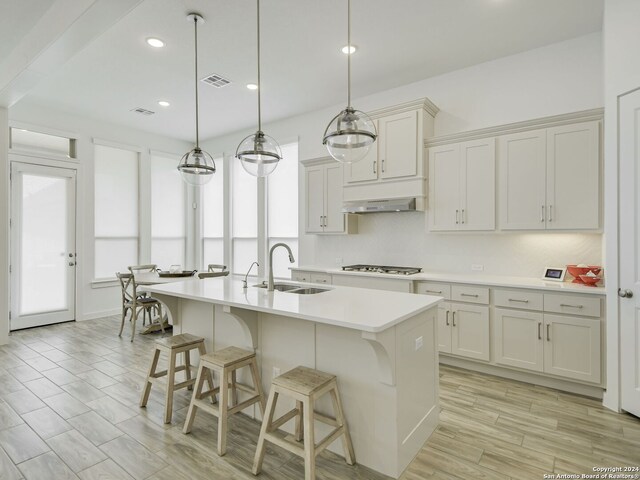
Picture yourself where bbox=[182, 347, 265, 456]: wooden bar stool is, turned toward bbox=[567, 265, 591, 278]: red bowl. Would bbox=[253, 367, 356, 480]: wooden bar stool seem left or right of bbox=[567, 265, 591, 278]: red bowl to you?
right

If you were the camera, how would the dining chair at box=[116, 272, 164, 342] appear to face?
facing away from the viewer and to the right of the viewer

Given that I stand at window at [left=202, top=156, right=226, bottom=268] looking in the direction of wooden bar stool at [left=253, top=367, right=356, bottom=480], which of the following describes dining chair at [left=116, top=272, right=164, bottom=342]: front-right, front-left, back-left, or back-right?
front-right

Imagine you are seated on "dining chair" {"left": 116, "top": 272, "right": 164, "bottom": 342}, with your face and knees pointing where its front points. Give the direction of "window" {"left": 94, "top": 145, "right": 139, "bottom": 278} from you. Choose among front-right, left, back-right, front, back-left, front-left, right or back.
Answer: front-left

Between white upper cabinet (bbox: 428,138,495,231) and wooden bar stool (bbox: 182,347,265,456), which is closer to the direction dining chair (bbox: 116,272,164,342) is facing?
the white upper cabinet

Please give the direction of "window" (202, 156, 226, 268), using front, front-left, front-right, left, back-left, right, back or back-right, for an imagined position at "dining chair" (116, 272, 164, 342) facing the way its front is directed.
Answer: front
